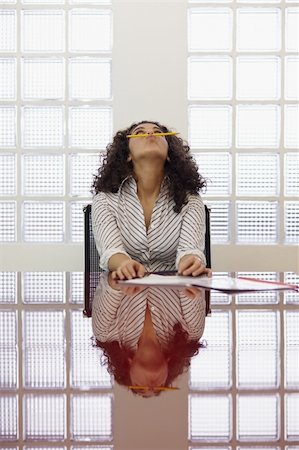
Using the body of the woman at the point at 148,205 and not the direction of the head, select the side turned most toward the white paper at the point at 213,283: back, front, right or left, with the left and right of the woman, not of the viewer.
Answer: front

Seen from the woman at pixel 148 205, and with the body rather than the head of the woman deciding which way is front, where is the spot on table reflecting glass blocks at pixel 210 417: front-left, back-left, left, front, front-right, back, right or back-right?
front

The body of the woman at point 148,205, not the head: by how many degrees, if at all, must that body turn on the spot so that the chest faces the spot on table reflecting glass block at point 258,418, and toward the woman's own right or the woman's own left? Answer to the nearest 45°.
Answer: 0° — they already face it

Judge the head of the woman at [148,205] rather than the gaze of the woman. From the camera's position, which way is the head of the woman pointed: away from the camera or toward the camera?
toward the camera

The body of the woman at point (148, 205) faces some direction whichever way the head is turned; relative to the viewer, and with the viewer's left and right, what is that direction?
facing the viewer

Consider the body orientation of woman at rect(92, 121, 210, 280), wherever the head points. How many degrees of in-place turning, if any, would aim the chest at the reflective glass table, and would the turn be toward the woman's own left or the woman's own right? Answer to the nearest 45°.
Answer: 0° — they already face it
